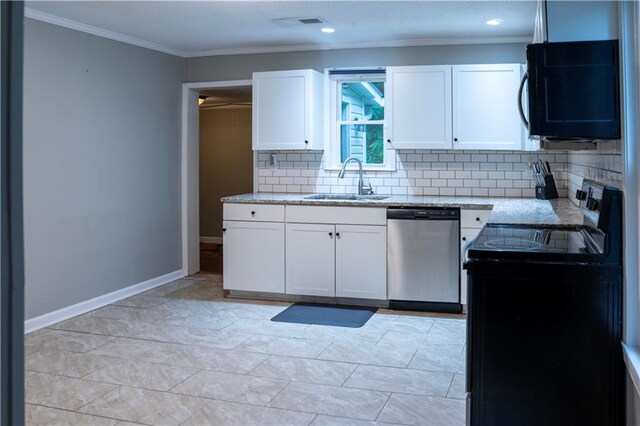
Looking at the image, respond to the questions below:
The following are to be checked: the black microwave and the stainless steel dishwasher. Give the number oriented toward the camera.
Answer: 1

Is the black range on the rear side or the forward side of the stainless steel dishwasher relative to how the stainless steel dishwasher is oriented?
on the forward side

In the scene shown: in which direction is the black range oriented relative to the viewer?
to the viewer's left

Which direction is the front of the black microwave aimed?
to the viewer's left

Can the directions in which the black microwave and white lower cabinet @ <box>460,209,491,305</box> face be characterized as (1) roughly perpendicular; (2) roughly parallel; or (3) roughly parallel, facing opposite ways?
roughly perpendicular

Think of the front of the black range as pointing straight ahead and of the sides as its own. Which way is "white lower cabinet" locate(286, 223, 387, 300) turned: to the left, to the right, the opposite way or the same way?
to the left

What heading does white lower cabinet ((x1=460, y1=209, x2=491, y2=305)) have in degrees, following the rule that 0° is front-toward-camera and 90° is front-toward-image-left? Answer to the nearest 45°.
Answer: approximately 0°

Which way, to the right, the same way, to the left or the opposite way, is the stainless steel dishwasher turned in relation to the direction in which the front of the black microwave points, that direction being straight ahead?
to the left

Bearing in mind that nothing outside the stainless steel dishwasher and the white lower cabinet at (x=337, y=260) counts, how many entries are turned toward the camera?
2
